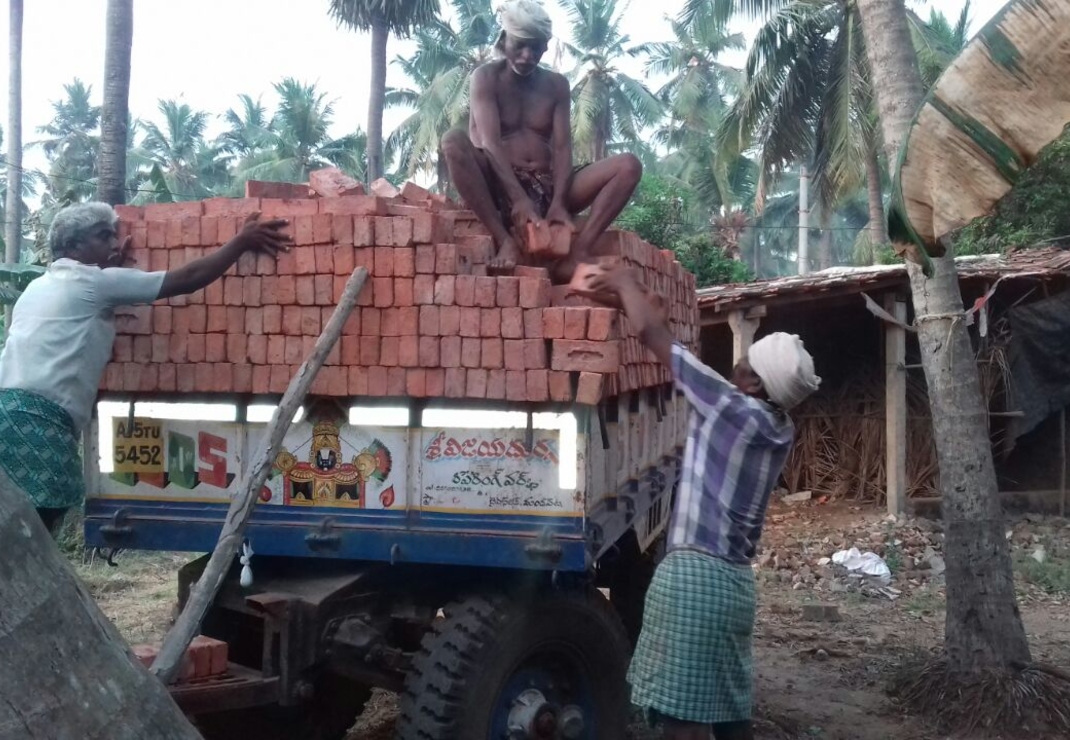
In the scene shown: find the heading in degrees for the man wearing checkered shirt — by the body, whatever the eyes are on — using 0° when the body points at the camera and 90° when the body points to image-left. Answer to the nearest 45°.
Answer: approximately 135°

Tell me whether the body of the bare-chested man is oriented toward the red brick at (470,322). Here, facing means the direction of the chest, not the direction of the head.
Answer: yes

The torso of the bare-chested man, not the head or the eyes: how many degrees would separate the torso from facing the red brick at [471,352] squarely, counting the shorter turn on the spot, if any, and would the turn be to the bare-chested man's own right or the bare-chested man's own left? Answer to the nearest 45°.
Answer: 0° — they already face it

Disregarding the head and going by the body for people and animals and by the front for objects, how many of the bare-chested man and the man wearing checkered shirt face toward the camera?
1

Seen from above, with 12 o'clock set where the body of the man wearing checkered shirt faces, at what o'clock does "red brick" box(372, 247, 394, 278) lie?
The red brick is roughly at 11 o'clock from the man wearing checkered shirt.

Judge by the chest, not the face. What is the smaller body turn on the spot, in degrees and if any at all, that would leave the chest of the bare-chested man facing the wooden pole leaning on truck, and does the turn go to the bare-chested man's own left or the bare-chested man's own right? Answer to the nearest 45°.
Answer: approximately 45° to the bare-chested man's own right

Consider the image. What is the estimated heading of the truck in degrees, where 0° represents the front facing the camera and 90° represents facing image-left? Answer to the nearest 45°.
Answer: approximately 225°
